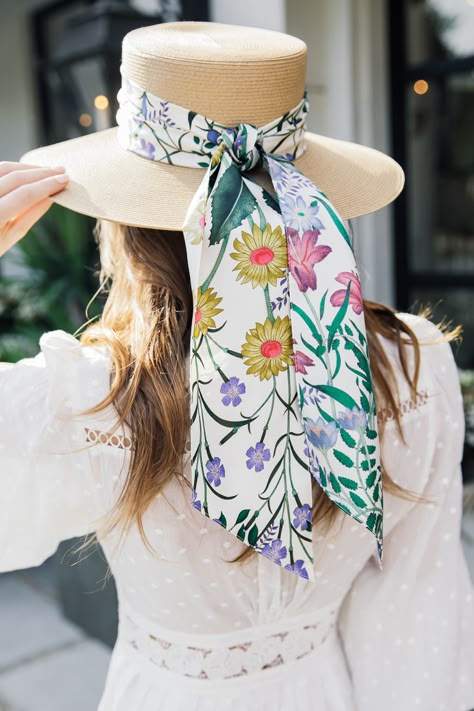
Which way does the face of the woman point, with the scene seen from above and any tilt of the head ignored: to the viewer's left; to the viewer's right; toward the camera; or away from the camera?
away from the camera

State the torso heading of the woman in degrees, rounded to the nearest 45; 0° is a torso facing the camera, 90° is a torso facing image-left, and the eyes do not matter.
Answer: approximately 180°

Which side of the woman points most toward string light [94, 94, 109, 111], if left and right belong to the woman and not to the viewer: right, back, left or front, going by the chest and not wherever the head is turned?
front

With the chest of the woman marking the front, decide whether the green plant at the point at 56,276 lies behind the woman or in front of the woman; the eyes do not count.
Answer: in front
